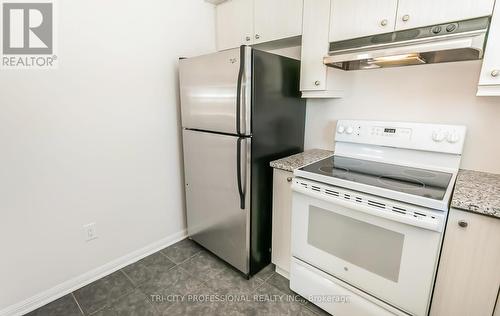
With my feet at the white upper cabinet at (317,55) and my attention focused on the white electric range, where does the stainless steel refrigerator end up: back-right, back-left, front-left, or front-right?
back-right

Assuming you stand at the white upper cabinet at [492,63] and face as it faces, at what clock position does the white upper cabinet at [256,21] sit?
the white upper cabinet at [256,21] is roughly at 3 o'clock from the white upper cabinet at [492,63].

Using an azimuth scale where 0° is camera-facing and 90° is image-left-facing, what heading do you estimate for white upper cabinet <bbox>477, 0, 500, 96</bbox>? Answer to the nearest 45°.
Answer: approximately 0°

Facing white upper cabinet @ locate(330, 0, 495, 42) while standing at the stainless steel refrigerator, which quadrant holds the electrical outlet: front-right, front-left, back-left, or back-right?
back-right

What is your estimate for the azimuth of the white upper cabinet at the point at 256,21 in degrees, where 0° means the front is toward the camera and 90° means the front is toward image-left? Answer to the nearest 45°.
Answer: approximately 45°

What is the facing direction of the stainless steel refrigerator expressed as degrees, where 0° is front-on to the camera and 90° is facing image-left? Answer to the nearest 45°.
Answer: approximately 45°

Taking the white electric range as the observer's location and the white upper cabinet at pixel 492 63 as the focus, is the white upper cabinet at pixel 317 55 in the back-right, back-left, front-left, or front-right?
back-left

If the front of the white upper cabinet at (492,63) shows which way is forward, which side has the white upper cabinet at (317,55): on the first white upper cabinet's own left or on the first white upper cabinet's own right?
on the first white upper cabinet's own right
